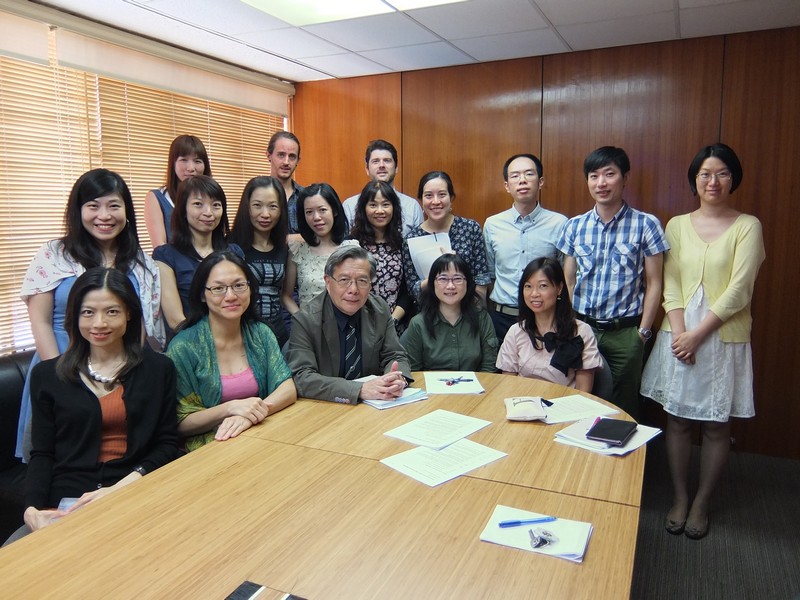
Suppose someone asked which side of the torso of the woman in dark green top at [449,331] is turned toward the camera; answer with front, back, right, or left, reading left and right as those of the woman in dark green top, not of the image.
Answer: front

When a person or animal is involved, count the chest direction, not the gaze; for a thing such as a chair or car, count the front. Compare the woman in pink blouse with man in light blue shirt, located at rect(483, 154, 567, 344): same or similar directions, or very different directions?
same or similar directions

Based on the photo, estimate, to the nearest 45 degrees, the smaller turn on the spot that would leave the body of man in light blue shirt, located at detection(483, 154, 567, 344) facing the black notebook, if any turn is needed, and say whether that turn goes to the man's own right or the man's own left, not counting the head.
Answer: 0° — they already face it

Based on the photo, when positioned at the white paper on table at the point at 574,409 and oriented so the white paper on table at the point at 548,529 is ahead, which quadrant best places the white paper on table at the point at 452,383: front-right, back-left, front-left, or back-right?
back-right

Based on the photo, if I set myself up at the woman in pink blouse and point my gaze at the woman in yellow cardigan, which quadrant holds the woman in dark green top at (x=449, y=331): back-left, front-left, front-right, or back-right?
back-left

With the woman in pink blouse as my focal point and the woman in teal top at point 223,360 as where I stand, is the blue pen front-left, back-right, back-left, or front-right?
front-right

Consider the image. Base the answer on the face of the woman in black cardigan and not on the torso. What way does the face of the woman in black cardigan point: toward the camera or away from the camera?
toward the camera

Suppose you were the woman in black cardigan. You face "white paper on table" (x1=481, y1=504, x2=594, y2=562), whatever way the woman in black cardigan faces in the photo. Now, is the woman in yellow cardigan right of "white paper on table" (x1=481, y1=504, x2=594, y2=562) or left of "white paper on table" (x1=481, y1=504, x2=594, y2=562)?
left

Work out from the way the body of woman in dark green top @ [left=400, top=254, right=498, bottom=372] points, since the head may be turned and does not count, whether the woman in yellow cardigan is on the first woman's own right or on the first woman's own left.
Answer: on the first woman's own left

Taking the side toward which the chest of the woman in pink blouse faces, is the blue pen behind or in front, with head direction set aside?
in front

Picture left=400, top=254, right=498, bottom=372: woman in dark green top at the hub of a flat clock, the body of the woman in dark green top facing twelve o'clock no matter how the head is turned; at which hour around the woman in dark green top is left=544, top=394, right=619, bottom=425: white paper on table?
The white paper on table is roughly at 11 o'clock from the woman in dark green top.

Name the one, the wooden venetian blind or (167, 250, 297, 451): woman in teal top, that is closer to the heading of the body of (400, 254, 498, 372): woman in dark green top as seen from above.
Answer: the woman in teal top

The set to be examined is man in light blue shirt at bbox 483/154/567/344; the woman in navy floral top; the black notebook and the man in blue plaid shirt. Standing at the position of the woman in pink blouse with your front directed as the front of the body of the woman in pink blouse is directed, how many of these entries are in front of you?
1

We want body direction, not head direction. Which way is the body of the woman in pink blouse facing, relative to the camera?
toward the camera
